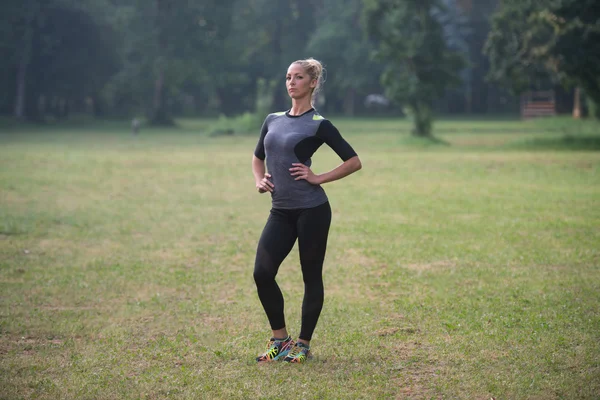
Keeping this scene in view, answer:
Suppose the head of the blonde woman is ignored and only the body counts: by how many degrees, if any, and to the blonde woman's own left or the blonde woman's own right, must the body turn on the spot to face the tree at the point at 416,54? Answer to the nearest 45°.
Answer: approximately 135° to the blonde woman's own right

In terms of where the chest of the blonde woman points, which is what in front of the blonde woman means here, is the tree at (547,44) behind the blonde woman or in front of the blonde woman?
behind

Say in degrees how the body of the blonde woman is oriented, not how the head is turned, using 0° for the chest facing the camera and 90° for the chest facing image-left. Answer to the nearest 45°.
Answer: approximately 45°
